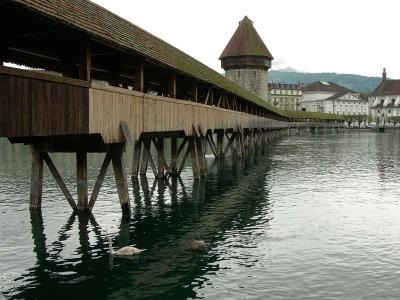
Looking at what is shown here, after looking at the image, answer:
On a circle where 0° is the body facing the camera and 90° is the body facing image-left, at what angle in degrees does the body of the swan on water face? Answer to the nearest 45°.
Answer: approximately 90°
